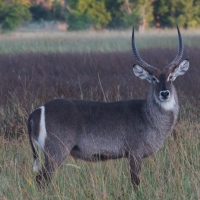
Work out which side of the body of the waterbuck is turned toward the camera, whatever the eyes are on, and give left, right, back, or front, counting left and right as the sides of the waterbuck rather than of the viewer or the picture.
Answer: right
